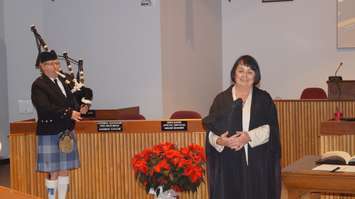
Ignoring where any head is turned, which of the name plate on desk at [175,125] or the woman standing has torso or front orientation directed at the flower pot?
the name plate on desk

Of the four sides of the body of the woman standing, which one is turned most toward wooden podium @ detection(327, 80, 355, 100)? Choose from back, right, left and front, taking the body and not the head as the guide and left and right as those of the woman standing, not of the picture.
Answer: back

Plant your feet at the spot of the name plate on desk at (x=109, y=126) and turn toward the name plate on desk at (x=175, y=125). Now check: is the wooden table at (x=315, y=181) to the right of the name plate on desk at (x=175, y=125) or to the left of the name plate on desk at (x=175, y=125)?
right

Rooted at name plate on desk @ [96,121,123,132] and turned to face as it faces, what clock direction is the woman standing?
The woman standing is roughly at 11 o'clock from the name plate on desk.

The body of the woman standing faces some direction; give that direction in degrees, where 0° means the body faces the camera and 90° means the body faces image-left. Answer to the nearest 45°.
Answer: approximately 0°
